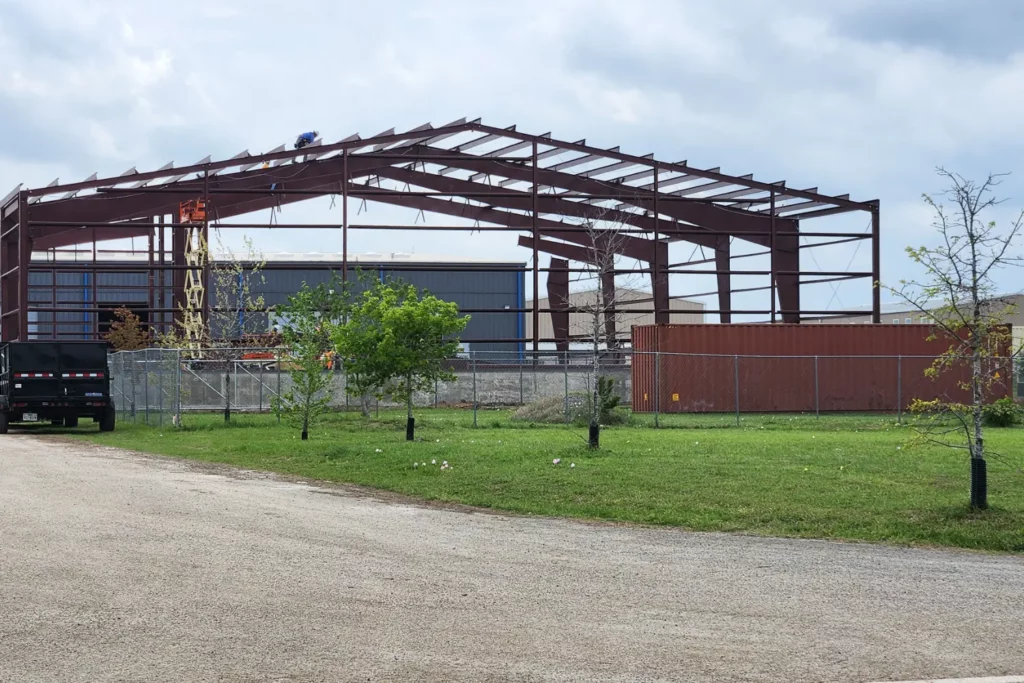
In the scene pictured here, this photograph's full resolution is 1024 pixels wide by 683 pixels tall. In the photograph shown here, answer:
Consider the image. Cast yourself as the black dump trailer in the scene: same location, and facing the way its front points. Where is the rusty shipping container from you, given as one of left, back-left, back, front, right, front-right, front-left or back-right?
right

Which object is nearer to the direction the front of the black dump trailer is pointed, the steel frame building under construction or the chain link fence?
the steel frame building under construction

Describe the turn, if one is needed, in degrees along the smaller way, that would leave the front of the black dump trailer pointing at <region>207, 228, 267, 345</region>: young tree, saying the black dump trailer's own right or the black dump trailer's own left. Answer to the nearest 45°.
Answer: approximately 45° to the black dump trailer's own right

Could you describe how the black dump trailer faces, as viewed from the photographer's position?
facing away from the viewer

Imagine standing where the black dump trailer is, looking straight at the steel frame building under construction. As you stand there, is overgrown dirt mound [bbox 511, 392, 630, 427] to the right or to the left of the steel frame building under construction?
right

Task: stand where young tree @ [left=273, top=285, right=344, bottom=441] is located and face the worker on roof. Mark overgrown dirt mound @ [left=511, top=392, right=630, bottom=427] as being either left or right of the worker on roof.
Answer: right

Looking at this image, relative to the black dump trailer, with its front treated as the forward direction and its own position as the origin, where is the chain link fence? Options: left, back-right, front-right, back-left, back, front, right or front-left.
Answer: right

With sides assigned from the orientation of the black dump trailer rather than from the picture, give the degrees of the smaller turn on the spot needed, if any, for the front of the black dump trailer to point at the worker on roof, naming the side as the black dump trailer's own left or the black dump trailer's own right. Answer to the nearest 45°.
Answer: approximately 45° to the black dump trailer's own right

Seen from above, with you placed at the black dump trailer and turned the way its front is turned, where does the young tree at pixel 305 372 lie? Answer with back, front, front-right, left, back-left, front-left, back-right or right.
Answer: back-right

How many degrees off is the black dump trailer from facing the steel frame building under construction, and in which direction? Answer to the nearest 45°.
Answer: approximately 45° to its right
